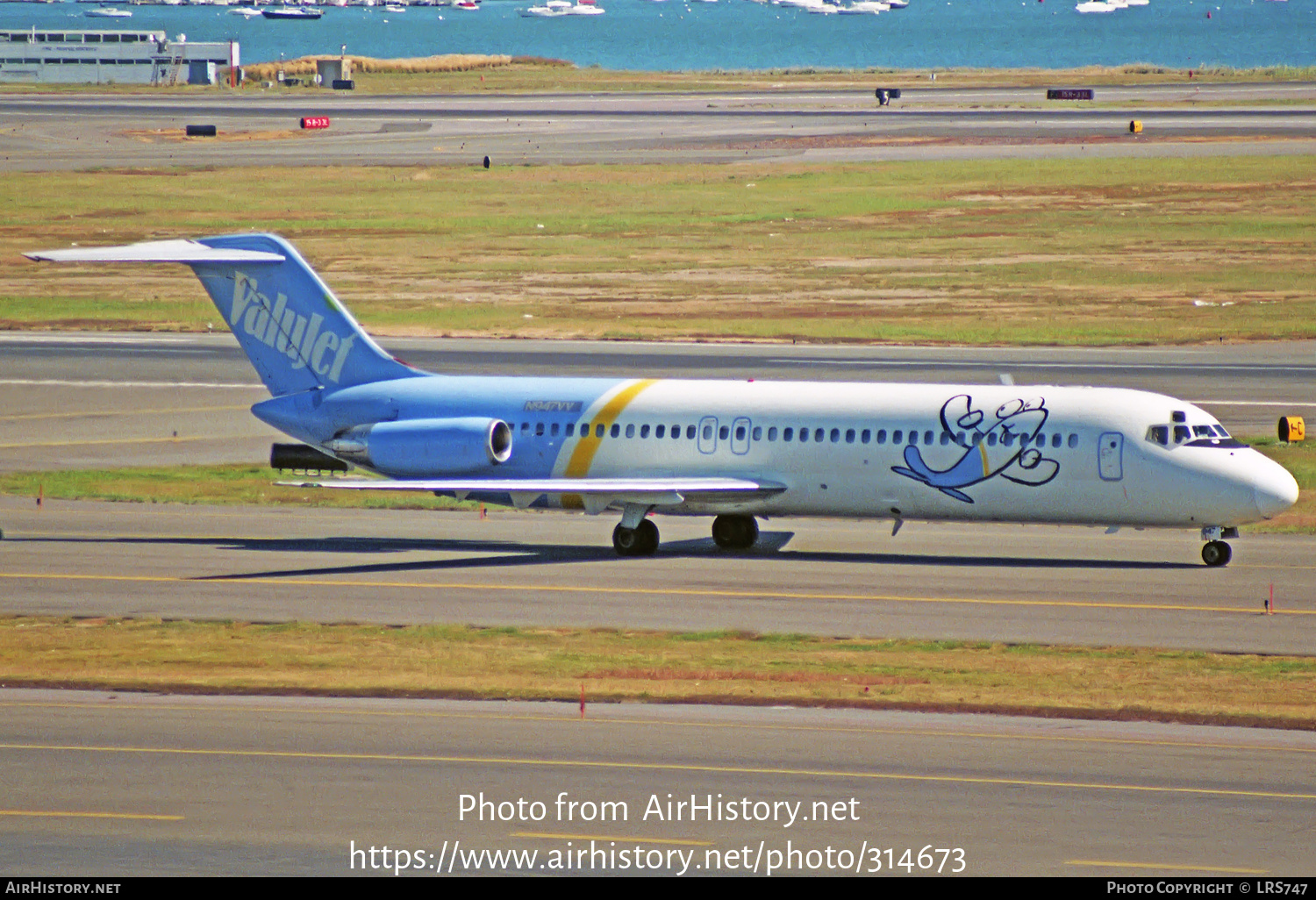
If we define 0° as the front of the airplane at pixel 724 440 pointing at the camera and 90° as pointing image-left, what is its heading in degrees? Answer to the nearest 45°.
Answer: approximately 315°
